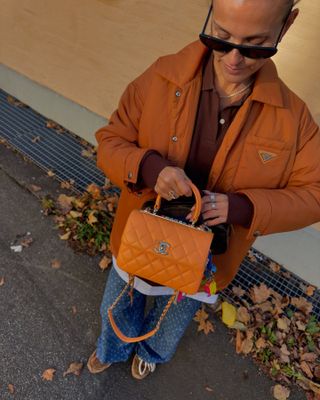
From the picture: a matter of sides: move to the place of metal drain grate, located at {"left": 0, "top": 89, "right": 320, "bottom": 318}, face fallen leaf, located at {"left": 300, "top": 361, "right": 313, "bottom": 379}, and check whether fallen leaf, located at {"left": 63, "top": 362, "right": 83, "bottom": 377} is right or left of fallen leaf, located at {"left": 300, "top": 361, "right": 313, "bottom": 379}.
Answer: right

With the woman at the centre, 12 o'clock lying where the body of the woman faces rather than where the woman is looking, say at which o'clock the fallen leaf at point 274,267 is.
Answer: The fallen leaf is roughly at 7 o'clock from the woman.

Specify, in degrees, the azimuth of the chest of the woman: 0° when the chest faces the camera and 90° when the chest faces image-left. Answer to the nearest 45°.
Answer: approximately 0°

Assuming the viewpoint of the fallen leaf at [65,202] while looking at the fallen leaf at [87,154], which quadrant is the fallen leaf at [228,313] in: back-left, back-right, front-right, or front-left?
back-right

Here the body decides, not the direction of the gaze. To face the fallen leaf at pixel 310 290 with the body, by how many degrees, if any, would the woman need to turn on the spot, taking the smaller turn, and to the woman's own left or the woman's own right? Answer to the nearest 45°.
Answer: approximately 135° to the woman's own left

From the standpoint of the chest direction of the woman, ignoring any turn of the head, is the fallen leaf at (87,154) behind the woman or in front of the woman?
behind
